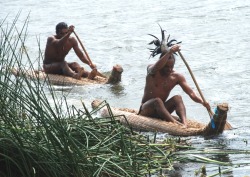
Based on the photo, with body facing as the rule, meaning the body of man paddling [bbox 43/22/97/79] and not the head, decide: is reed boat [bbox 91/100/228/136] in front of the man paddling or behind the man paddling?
in front

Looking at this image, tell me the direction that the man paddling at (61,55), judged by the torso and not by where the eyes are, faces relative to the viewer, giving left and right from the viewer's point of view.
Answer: facing the viewer and to the right of the viewer

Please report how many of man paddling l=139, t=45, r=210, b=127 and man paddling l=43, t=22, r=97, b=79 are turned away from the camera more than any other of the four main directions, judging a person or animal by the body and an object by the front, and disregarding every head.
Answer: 0

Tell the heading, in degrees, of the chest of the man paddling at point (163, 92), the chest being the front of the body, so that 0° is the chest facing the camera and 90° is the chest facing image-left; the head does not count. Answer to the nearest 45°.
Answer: approximately 315°

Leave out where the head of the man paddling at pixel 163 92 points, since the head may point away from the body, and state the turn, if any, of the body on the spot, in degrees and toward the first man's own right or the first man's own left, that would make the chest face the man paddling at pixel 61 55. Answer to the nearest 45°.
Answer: approximately 180°

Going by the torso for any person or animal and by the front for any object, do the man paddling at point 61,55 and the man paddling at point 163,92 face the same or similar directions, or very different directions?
same or similar directions

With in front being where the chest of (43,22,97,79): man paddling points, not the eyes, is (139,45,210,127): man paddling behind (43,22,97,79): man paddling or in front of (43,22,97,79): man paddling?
in front
